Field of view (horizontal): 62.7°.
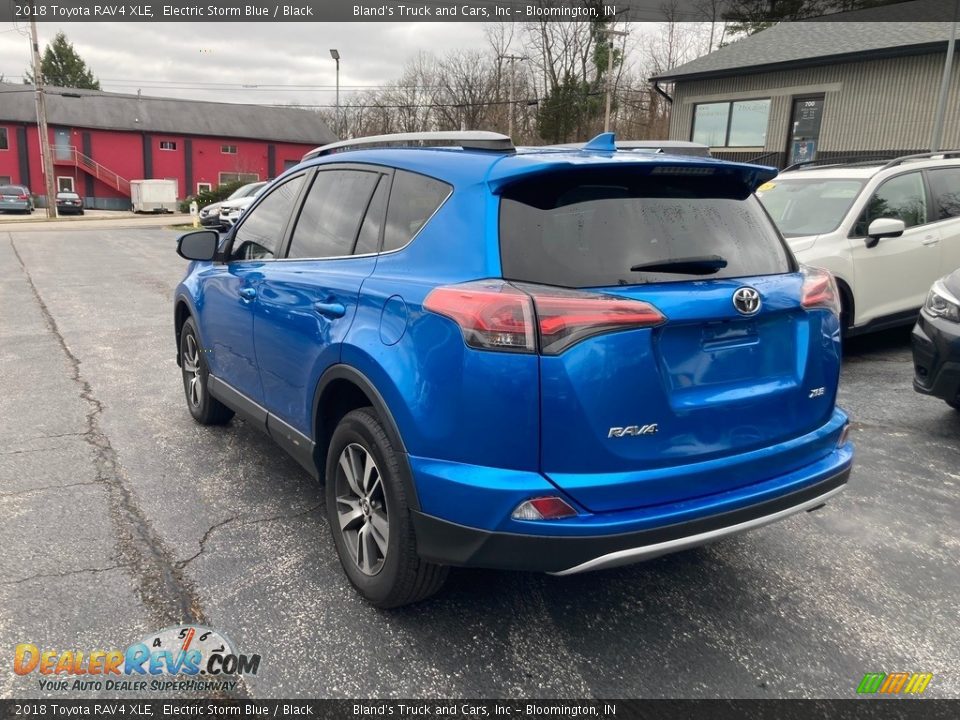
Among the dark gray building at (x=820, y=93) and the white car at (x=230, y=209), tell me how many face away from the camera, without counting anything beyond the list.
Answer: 0

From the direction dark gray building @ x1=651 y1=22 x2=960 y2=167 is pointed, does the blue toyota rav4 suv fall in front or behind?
in front

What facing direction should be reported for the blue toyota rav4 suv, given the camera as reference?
facing away from the viewer and to the left of the viewer

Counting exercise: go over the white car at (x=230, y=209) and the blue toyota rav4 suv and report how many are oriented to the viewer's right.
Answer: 0

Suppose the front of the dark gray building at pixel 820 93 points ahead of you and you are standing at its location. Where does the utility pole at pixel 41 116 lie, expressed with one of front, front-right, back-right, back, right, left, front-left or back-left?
front-right

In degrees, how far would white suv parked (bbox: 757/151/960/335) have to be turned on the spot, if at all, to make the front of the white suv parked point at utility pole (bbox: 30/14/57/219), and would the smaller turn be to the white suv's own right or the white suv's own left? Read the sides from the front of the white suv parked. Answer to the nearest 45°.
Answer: approximately 90° to the white suv's own right

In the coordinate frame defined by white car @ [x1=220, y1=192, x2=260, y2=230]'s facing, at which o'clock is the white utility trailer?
The white utility trailer is roughly at 4 o'clock from the white car.

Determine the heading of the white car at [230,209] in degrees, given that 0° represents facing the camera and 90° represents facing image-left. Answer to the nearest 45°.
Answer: approximately 45°

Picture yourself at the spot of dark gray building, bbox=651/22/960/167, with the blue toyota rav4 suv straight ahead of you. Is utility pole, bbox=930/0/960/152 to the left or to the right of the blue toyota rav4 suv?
left

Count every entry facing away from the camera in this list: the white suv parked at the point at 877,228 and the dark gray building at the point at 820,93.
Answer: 0

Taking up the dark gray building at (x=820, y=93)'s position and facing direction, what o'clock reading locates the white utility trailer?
The white utility trailer is roughly at 2 o'clock from the dark gray building.

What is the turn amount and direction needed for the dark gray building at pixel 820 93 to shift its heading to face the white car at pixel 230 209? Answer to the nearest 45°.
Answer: approximately 45° to its right

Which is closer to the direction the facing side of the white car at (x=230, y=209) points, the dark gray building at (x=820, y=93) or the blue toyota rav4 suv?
the blue toyota rav4 suv

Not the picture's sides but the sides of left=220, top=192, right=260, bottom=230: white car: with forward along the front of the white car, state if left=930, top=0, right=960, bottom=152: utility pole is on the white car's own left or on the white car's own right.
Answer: on the white car's own left

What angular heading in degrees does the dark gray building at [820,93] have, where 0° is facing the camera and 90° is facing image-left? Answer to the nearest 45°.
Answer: approximately 45°

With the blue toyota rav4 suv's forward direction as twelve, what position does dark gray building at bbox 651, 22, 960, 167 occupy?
The dark gray building is roughly at 2 o'clock from the blue toyota rav4 suv.

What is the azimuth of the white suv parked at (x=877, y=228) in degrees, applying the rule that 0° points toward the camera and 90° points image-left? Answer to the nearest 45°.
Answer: approximately 45°
